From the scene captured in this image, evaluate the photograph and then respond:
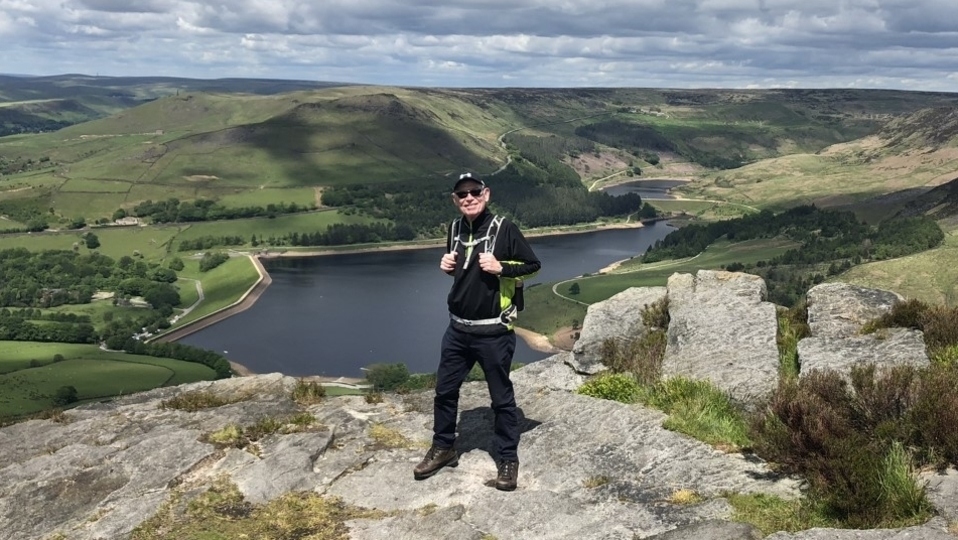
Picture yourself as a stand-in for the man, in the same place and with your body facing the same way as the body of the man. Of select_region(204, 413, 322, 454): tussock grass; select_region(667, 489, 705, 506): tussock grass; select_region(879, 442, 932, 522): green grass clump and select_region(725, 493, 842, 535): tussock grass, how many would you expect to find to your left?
3

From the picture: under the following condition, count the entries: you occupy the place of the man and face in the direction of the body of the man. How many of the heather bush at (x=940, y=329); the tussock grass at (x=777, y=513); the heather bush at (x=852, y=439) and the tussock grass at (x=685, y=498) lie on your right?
0

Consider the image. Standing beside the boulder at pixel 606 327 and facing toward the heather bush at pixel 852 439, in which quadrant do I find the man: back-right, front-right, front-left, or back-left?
front-right

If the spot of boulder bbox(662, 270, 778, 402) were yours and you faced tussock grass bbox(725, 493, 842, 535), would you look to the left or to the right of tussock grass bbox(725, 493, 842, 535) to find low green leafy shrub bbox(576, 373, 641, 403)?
right

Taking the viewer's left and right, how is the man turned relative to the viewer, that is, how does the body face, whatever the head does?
facing the viewer and to the left of the viewer

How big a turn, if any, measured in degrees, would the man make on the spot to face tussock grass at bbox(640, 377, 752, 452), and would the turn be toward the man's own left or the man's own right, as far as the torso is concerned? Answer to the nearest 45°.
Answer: approximately 135° to the man's own left

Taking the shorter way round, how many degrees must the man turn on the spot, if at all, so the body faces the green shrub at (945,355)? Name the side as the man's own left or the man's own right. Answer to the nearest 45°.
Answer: approximately 135° to the man's own left

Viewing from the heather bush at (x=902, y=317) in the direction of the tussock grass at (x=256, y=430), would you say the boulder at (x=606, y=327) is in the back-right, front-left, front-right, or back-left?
front-right

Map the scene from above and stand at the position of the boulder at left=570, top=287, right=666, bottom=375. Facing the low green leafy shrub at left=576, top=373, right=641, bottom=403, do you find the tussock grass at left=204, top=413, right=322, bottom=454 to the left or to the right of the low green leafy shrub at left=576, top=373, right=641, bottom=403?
right

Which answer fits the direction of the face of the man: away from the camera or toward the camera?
toward the camera

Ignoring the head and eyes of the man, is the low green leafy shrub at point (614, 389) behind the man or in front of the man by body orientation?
behind

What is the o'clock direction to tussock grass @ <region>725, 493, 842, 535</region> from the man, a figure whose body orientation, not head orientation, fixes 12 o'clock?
The tussock grass is roughly at 9 o'clock from the man.

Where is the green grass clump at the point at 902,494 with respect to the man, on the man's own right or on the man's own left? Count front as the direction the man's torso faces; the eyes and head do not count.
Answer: on the man's own left

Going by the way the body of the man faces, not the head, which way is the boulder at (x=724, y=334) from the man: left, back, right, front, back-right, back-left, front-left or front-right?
back

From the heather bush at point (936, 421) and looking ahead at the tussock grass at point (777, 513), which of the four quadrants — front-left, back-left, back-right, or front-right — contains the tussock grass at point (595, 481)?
front-right

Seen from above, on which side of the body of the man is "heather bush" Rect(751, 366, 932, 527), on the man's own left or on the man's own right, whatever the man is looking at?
on the man's own left
